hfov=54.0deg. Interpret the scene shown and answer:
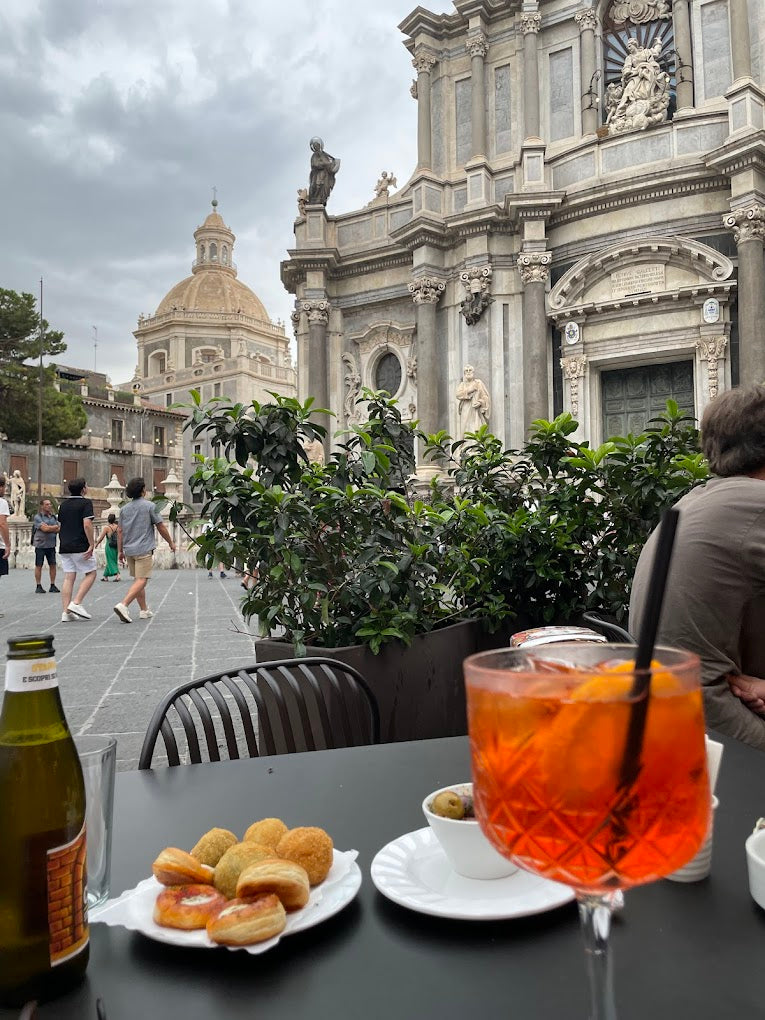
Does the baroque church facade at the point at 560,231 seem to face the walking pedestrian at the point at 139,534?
yes

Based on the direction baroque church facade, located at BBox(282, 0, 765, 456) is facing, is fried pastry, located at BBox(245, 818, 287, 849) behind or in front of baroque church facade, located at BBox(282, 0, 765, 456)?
in front

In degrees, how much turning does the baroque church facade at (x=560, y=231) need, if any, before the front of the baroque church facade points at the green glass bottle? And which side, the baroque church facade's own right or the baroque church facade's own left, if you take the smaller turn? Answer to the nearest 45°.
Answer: approximately 45° to the baroque church facade's own left

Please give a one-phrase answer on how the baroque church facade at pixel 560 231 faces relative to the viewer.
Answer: facing the viewer and to the left of the viewer

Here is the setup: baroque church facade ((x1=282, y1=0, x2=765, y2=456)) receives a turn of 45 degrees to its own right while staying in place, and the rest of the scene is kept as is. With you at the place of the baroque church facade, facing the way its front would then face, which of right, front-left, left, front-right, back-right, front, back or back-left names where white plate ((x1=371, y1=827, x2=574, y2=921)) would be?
left

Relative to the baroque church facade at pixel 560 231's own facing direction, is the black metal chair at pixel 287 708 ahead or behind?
ahead

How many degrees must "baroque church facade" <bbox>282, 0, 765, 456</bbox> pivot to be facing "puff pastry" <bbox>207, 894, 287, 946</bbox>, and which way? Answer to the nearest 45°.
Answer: approximately 45° to its left

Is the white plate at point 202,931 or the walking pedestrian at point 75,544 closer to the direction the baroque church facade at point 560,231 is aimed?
the walking pedestrian

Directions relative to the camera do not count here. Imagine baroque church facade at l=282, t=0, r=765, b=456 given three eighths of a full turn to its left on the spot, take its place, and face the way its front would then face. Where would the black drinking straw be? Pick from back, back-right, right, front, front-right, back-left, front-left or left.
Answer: right

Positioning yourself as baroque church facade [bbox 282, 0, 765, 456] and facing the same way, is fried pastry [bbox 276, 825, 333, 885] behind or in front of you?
in front

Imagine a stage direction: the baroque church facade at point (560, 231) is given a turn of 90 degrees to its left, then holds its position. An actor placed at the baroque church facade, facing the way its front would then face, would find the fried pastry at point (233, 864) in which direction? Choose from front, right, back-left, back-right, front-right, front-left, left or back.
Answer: front-right

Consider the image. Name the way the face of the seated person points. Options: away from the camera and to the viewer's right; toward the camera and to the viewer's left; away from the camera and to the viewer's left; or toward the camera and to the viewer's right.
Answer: away from the camera and to the viewer's right

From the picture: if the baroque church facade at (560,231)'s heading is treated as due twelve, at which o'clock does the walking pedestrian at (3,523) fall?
The walking pedestrian is roughly at 12 o'clock from the baroque church facade.

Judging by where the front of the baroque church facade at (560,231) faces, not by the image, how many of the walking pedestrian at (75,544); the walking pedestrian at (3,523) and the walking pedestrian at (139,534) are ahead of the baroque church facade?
3
